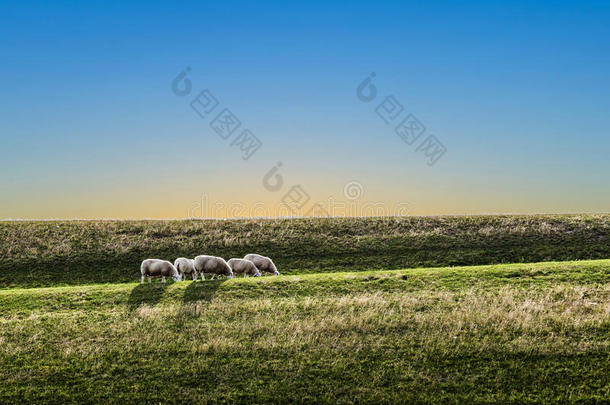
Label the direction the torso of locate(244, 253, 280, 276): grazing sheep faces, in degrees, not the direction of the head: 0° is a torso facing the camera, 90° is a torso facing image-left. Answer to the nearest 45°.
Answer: approximately 270°

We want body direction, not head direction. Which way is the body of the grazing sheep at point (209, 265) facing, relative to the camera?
to the viewer's right

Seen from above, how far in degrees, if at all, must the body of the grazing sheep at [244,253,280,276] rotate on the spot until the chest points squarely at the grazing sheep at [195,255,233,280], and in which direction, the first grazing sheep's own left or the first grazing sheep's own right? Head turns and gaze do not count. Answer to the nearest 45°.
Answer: approximately 135° to the first grazing sheep's own right

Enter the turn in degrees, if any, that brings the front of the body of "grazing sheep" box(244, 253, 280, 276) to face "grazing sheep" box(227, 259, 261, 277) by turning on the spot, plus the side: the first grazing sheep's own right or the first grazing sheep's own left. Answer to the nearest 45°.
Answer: approximately 135° to the first grazing sheep's own right

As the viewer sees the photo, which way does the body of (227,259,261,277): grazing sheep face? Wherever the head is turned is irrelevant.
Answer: to the viewer's right

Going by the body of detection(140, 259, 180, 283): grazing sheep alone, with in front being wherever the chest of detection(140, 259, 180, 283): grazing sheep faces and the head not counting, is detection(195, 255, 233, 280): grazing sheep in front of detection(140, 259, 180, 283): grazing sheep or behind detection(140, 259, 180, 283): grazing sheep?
in front

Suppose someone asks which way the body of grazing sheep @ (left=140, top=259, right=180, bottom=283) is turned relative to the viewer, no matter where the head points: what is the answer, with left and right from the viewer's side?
facing to the right of the viewer
